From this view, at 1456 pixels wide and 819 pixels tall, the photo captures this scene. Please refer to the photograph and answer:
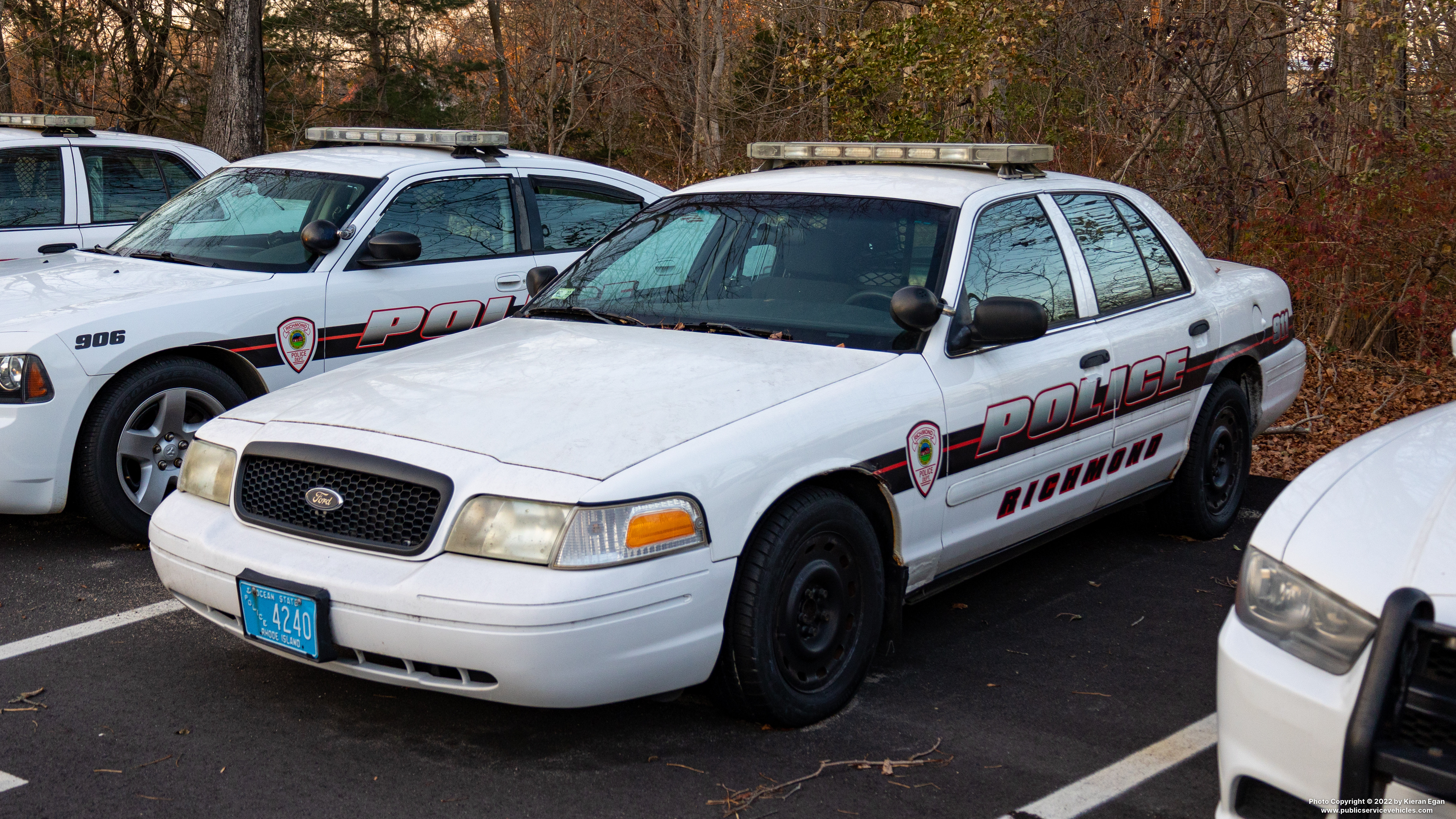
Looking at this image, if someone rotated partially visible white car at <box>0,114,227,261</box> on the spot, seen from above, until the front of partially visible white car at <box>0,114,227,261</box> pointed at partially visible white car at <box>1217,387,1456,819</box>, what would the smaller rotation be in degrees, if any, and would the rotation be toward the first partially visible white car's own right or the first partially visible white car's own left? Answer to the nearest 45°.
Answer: approximately 90° to the first partially visible white car's own left

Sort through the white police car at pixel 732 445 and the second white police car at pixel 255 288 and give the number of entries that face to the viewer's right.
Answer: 0

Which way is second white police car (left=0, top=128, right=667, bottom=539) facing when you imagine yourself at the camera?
facing the viewer and to the left of the viewer

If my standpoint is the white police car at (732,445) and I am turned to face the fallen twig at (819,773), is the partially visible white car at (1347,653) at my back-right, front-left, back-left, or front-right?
front-left

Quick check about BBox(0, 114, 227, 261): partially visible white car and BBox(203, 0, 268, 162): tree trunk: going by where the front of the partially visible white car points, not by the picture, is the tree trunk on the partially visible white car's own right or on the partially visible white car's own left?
on the partially visible white car's own right

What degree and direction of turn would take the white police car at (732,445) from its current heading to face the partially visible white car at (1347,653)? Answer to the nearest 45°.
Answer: approximately 90° to its left

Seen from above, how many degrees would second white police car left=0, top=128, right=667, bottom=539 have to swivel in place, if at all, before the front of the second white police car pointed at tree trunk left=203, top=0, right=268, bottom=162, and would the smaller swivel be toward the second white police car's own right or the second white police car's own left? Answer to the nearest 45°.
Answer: approximately 135° to the second white police car's own right

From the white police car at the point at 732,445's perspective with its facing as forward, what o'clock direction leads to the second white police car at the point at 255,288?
The second white police car is roughly at 3 o'clock from the white police car.

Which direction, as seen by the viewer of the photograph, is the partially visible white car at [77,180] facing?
facing to the left of the viewer
